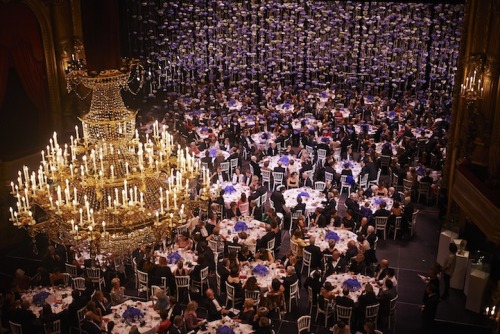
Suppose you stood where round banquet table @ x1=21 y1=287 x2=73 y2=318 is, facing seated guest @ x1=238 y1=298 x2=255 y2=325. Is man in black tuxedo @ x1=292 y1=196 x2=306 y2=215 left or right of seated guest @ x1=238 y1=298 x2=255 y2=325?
left

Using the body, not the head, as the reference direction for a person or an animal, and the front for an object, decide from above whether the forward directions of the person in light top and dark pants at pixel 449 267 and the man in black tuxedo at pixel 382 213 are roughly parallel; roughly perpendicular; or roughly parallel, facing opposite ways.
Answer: roughly perpendicular

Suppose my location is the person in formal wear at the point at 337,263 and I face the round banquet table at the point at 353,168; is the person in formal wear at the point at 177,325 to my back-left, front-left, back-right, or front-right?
back-left

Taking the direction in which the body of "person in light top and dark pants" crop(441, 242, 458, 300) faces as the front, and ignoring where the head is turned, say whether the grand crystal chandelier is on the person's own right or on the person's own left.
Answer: on the person's own left

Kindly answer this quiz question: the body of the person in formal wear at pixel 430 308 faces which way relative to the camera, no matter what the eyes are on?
to the viewer's left

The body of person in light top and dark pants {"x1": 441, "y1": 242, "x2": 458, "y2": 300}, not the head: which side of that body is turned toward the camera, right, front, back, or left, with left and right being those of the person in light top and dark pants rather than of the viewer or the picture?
left

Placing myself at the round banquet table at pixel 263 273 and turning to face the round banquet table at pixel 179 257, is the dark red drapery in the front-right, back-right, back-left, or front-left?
front-right

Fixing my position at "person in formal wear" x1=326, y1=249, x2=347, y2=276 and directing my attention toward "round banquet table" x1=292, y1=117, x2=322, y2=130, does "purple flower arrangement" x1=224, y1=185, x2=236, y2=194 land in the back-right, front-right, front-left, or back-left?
front-left

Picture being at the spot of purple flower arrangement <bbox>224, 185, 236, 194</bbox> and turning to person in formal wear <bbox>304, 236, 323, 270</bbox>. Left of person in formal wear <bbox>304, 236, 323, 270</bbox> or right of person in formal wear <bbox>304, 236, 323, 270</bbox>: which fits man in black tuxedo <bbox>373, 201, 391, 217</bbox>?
left
